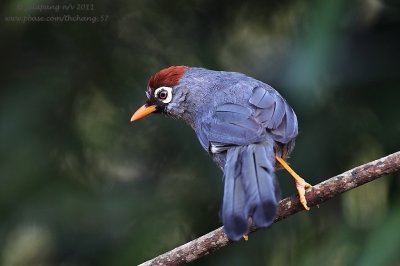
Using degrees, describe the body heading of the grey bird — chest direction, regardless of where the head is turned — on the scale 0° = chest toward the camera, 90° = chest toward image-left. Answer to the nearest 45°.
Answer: approximately 135°
